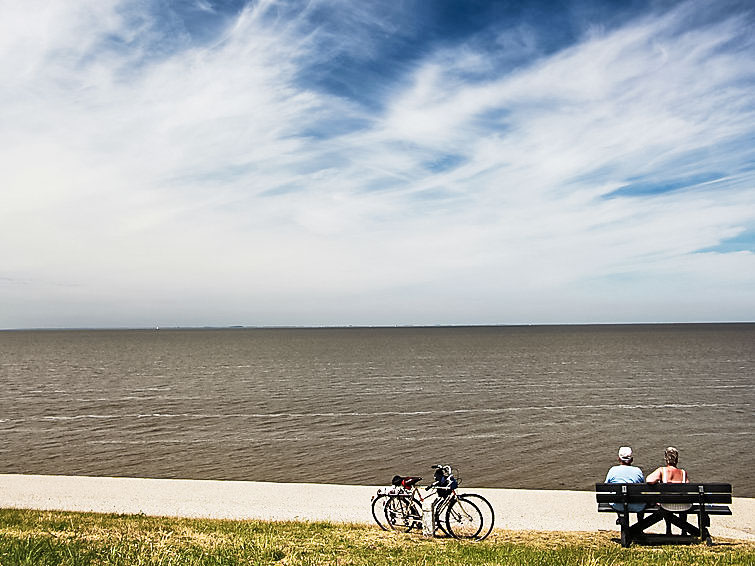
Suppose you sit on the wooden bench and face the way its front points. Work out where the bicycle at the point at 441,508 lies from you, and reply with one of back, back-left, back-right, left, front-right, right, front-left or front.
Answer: left

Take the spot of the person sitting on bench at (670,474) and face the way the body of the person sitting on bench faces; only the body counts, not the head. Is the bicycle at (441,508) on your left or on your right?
on your left

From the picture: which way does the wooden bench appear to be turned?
away from the camera

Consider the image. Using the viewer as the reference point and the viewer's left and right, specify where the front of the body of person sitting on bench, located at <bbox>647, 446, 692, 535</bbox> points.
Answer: facing away from the viewer

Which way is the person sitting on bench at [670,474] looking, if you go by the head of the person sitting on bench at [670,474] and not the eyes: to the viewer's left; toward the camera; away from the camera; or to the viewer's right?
away from the camera
